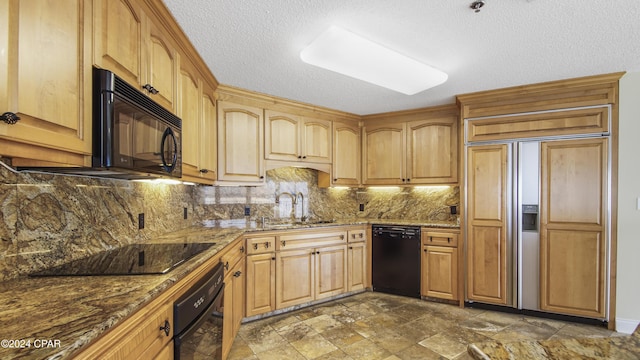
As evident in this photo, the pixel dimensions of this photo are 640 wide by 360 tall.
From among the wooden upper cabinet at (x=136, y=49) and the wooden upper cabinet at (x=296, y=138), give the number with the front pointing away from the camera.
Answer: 0

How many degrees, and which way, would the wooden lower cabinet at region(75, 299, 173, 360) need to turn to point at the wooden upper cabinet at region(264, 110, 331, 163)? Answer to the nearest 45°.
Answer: approximately 90° to its left

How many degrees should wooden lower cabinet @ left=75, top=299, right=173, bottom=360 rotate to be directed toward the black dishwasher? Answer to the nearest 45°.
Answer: approximately 90° to its left

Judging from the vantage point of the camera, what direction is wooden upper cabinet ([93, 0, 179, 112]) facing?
facing the viewer and to the right of the viewer

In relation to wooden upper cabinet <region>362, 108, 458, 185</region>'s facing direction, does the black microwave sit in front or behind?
in front

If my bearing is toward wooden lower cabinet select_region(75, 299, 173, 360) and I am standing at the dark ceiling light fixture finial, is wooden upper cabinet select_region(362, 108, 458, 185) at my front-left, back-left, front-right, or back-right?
back-right

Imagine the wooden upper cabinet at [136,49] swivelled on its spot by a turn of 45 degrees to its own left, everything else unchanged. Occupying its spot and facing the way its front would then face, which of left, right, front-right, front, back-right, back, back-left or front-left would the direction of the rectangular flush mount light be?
front

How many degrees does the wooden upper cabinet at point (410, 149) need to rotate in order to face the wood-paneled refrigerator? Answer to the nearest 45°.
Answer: approximately 45° to its left

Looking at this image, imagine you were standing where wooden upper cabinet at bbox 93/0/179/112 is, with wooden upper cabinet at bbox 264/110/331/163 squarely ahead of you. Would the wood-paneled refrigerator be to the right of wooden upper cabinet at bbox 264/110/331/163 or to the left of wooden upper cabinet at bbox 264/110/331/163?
right

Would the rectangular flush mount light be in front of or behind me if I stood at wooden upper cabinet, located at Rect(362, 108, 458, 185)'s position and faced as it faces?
in front

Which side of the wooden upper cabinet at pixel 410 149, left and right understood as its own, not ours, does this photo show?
front

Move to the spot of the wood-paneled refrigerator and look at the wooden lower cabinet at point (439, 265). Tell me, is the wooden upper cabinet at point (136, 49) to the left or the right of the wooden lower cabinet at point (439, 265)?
left

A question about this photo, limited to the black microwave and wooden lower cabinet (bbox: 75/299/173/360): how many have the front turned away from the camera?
0

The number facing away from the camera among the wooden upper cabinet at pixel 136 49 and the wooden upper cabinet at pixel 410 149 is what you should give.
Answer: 0

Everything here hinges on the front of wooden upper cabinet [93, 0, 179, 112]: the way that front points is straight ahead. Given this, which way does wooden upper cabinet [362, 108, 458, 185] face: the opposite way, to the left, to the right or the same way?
to the right

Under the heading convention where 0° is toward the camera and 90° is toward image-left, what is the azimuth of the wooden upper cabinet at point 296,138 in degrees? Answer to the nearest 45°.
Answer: approximately 315°

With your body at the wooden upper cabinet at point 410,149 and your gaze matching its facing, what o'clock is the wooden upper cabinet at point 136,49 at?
the wooden upper cabinet at point 136,49 is roughly at 1 o'clock from the wooden upper cabinet at point 410,149.
